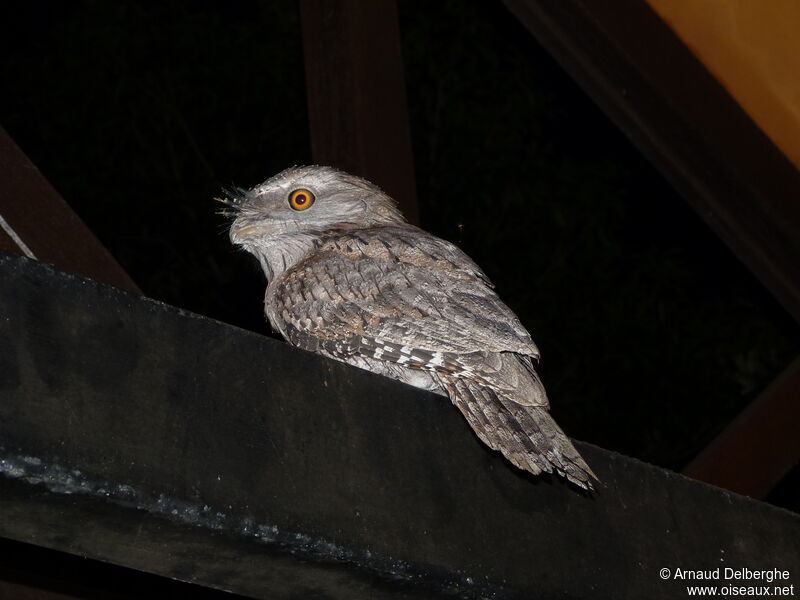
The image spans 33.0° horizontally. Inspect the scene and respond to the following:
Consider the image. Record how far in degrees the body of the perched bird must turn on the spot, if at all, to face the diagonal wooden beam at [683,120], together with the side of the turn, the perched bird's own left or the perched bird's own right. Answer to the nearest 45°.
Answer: approximately 90° to the perched bird's own right

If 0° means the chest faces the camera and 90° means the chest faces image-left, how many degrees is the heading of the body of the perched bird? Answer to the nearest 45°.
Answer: approximately 90°

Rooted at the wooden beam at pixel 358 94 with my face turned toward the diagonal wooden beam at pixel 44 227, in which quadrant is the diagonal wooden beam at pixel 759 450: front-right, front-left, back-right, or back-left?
back-left

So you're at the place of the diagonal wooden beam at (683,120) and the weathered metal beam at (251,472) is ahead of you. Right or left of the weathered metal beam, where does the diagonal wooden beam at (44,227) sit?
right

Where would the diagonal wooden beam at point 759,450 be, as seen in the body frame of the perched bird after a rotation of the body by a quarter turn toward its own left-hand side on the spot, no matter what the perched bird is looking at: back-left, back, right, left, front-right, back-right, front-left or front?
back-left

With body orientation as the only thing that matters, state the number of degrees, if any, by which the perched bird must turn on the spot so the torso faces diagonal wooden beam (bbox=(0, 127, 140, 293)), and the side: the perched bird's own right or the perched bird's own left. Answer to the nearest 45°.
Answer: approximately 45° to the perched bird's own left
